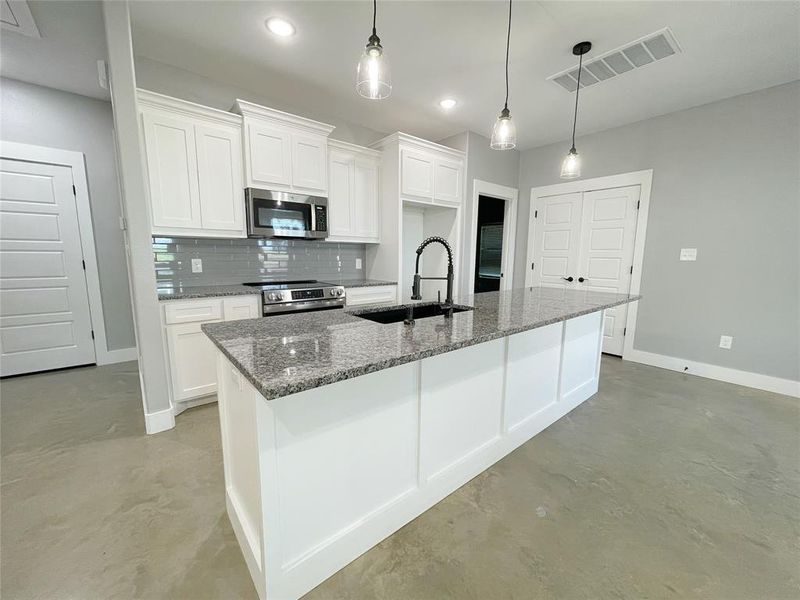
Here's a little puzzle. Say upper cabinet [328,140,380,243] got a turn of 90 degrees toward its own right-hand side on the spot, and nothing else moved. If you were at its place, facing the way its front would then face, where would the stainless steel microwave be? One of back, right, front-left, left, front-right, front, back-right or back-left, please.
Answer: front

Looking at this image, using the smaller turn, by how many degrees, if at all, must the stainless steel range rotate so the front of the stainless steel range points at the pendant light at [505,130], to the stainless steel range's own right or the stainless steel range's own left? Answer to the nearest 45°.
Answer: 0° — it already faces it

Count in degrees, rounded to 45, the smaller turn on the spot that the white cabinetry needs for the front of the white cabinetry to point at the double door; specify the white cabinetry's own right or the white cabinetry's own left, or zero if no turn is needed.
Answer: approximately 45° to the white cabinetry's own left

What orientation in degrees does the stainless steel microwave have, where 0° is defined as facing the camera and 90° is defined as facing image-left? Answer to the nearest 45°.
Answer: approximately 315°

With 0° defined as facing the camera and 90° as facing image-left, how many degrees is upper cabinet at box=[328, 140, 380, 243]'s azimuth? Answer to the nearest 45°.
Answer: approximately 315°

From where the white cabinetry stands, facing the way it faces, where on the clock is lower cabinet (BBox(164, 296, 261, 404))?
The lower cabinet is roughly at 3 o'clock from the white cabinetry.

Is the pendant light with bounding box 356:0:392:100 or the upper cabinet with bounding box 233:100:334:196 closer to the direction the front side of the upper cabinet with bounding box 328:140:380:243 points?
the pendant light

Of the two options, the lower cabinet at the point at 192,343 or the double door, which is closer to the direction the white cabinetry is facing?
the double door

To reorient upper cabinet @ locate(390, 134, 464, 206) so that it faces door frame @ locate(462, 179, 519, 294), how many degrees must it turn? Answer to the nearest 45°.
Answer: approximately 90° to its left
